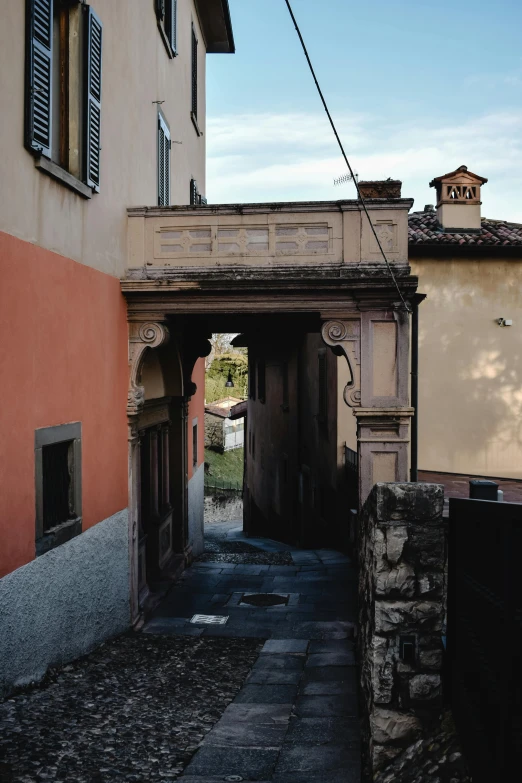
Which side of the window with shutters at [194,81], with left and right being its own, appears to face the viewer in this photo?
right

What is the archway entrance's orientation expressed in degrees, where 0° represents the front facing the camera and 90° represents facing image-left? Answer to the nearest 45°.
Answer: approximately 0°

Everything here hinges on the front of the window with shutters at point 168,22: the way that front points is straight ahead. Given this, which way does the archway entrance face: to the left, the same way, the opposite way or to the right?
to the right

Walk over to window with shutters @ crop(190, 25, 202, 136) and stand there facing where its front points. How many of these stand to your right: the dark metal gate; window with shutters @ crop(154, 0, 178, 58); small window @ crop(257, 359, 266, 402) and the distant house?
2

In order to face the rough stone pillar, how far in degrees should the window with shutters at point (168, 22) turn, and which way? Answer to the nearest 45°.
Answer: approximately 90° to its right

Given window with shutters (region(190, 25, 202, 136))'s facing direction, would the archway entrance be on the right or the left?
on its right

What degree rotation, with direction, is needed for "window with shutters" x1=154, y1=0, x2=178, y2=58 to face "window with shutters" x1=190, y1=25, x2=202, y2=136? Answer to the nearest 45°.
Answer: approximately 90° to its left

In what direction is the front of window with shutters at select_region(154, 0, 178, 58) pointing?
to the viewer's right
